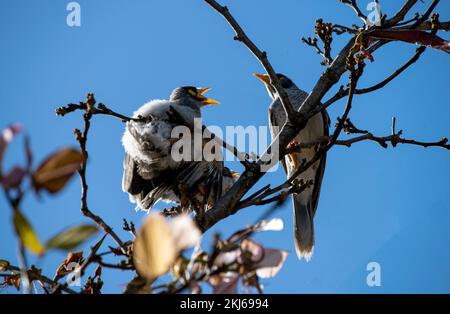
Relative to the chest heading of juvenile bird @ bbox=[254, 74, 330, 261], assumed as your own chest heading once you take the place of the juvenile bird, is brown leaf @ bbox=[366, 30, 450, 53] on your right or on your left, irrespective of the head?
on your left
